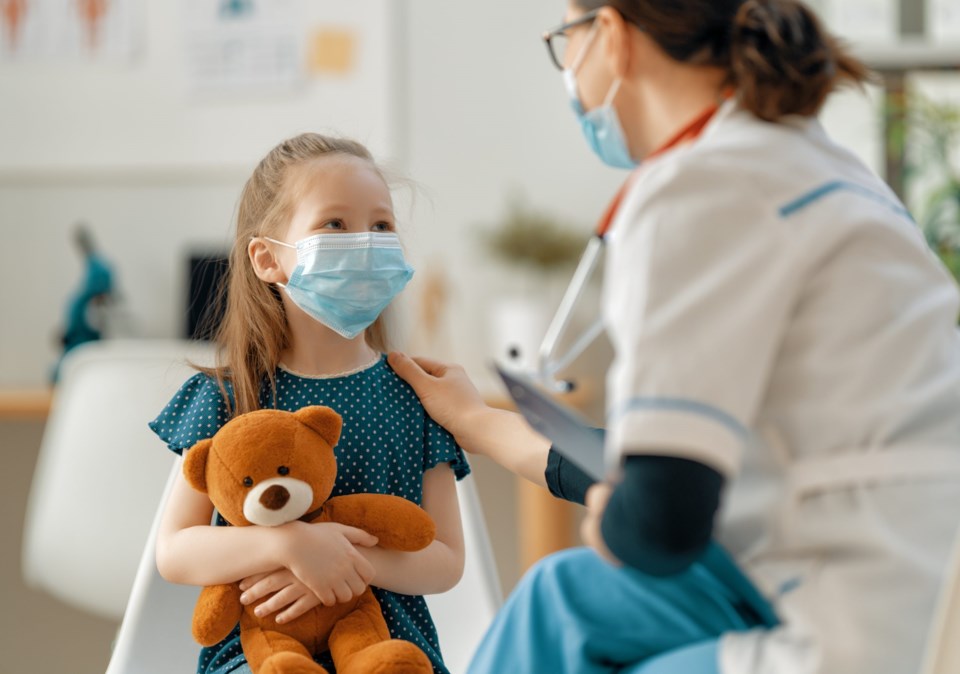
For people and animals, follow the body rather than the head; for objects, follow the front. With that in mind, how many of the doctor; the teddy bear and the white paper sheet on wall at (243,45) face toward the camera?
2

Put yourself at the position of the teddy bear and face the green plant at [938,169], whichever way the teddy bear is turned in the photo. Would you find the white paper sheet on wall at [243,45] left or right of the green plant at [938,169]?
left

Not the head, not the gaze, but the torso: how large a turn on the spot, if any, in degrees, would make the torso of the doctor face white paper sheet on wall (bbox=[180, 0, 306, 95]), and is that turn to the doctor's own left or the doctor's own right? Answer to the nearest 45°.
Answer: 0° — they already face it

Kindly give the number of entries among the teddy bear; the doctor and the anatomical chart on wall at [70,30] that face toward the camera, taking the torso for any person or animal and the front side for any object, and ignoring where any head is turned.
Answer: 2

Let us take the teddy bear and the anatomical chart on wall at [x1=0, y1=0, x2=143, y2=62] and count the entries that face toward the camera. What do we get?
2

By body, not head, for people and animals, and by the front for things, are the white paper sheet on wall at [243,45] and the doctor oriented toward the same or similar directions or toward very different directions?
very different directions

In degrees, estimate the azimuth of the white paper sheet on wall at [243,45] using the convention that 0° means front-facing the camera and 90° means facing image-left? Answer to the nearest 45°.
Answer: approximately 0°

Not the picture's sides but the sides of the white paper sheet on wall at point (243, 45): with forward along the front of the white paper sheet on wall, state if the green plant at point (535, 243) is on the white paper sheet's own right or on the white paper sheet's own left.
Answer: on the white paper sheet's own left

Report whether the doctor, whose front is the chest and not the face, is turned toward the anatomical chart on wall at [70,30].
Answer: yes

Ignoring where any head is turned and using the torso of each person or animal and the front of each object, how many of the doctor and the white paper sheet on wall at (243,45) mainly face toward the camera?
1

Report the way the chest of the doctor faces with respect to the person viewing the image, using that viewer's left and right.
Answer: facing away from the viewer and to the left of the viewer
